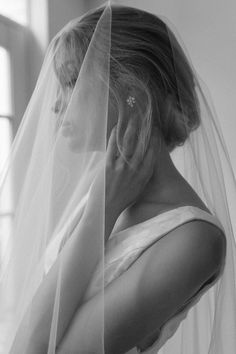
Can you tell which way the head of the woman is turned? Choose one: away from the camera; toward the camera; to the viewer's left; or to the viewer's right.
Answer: to the viewer's left

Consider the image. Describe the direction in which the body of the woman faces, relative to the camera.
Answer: to the viewer's left
